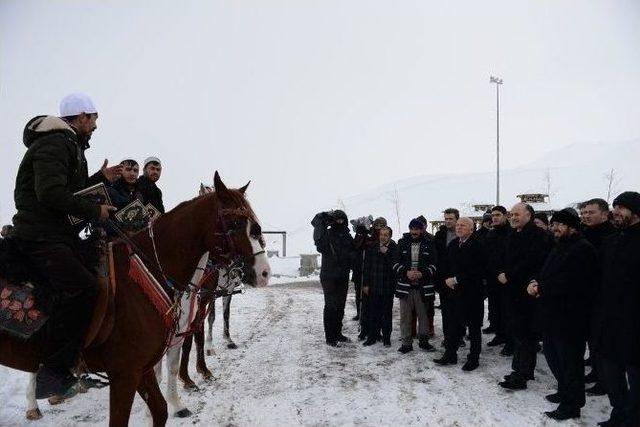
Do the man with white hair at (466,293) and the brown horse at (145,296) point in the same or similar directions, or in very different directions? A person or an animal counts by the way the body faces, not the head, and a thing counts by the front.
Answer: very different directions

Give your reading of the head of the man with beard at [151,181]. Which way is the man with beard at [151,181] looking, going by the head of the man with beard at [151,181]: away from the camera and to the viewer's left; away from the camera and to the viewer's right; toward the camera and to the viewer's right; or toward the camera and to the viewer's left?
toward the camera and to the viewer's right

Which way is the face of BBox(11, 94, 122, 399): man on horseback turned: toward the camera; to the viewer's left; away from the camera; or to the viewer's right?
to the viewer's right

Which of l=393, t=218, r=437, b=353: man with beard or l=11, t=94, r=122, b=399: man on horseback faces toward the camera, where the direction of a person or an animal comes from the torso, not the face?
the man with beard

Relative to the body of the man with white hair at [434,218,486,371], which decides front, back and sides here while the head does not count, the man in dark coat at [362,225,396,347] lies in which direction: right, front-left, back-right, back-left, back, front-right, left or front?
right

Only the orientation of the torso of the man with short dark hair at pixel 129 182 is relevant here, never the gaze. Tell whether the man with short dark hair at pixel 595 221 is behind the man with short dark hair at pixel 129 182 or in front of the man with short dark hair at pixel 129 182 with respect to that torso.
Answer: in front

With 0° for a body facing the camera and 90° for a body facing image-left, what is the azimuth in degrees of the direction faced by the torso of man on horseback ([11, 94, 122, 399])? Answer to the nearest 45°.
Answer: approximately 270°

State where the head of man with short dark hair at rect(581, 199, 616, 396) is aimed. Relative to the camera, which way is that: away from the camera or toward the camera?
toward the camera

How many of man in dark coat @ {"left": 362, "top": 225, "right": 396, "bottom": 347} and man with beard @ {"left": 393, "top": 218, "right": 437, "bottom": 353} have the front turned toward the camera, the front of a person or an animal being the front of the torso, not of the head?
2

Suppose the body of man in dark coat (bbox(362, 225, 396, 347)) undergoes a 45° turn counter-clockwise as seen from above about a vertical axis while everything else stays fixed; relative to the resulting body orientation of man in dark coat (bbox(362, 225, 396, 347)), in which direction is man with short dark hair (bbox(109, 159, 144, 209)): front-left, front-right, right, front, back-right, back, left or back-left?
right

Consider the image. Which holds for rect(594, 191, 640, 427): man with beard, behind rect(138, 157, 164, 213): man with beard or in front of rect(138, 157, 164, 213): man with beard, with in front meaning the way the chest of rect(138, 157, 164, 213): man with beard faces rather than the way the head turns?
in front

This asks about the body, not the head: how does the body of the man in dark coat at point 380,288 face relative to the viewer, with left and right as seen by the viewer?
facing the viewer

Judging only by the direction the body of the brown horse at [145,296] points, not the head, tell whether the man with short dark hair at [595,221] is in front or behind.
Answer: in front

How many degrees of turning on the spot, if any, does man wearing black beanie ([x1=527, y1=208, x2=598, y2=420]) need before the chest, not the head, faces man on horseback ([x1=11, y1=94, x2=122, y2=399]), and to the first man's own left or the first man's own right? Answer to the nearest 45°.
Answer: approximately 45° to the first man's own left

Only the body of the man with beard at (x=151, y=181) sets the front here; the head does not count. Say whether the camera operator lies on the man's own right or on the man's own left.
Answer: on the man's own left
